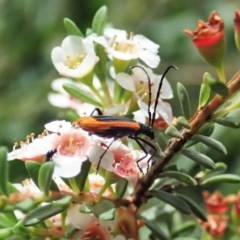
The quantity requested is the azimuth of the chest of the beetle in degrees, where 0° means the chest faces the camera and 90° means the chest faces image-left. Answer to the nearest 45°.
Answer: approximately 270°
